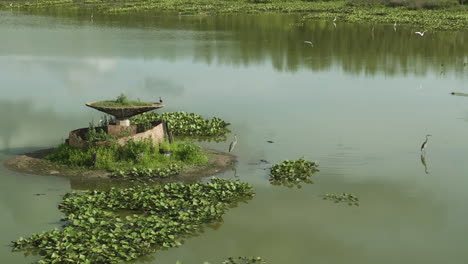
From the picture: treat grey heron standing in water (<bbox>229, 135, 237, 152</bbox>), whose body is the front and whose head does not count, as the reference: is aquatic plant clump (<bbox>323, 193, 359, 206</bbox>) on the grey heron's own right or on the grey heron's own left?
on the grey heron's own right

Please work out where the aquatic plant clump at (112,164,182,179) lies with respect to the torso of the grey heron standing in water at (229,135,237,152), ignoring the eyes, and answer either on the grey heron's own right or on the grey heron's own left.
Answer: on the grey heron's own right

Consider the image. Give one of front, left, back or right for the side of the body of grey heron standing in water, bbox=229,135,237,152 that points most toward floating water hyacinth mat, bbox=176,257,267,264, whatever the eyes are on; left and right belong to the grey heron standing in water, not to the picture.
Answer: right

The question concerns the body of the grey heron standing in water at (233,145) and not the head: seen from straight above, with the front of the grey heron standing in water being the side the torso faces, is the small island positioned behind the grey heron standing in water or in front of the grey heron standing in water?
behind

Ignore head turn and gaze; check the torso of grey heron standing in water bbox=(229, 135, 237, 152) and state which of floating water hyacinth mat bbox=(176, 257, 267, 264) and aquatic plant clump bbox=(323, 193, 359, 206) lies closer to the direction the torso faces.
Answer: the aquatic plant clump

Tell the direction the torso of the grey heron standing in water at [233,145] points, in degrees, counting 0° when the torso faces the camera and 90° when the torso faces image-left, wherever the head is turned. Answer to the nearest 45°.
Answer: approximately 270°

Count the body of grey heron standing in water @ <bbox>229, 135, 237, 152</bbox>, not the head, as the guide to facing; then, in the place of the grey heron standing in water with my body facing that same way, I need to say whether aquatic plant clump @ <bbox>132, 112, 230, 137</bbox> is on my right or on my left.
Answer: on my left

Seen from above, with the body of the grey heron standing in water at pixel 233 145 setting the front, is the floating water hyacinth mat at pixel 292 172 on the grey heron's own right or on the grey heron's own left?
on the grey heron's own right

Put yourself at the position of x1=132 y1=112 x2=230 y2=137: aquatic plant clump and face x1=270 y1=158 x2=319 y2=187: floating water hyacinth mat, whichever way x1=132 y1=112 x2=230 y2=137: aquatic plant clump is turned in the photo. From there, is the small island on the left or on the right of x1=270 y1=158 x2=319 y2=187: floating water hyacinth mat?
right

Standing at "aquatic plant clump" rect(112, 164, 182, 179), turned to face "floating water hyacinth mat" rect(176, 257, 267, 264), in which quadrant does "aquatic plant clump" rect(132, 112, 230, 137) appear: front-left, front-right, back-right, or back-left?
back-left

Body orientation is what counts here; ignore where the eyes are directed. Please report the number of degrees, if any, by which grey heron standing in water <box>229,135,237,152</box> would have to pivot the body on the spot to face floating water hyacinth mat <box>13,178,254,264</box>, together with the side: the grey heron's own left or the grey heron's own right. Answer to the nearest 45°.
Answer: approximately 90° to the grey heron's own right
